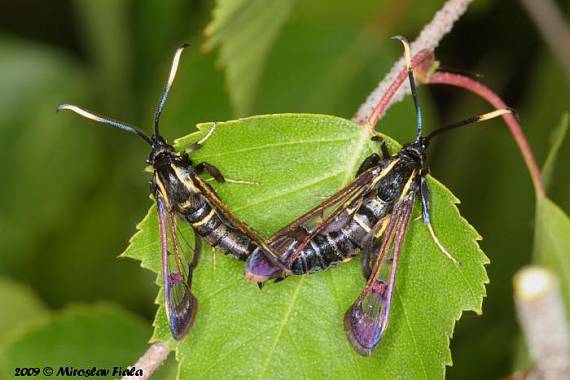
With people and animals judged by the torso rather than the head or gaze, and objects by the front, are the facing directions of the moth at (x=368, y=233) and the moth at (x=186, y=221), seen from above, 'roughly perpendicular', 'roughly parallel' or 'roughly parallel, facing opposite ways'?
roughly perpendicular

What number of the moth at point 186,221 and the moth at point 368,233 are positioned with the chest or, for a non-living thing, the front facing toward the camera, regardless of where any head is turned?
0

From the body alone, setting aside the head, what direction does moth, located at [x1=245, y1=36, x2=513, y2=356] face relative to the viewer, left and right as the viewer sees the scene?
facing away from the viewer and to the right of the viewer

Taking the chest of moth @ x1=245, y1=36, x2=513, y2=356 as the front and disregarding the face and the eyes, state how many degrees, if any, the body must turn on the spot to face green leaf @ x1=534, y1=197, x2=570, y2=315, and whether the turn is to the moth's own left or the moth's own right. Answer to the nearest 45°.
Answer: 0° — it already faces it

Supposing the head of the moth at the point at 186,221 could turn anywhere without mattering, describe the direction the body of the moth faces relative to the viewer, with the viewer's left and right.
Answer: facing away from the viewer and to the left of the viewer
